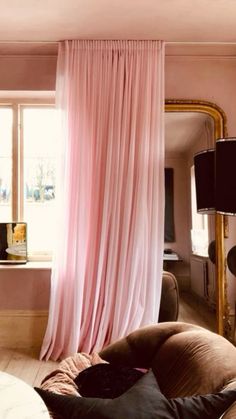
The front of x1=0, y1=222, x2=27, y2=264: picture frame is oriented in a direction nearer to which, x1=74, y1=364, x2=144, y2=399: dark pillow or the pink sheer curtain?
the dark pillow

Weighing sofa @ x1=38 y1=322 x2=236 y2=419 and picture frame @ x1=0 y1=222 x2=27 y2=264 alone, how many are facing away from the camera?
0

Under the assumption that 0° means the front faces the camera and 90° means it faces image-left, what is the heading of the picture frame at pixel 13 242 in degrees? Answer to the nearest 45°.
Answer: approximately 0°

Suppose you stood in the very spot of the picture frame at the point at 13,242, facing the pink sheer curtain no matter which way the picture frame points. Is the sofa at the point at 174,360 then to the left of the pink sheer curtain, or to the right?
right

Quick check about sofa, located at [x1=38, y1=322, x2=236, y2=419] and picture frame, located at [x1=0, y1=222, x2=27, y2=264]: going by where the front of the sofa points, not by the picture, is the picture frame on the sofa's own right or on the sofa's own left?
on the sofa's own right

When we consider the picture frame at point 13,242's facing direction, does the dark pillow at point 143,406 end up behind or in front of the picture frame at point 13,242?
in front

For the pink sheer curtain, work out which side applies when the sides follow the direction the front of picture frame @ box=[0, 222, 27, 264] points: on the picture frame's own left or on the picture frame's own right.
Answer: on the picture frame's own left

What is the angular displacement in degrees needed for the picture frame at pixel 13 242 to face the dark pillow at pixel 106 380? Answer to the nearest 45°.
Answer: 0° — it already faces it

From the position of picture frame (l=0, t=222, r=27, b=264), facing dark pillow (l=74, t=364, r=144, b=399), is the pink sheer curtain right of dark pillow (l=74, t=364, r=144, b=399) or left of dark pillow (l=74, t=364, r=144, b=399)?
left

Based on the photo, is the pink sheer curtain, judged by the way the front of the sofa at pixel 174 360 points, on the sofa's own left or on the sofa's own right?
on the sofa's own right
